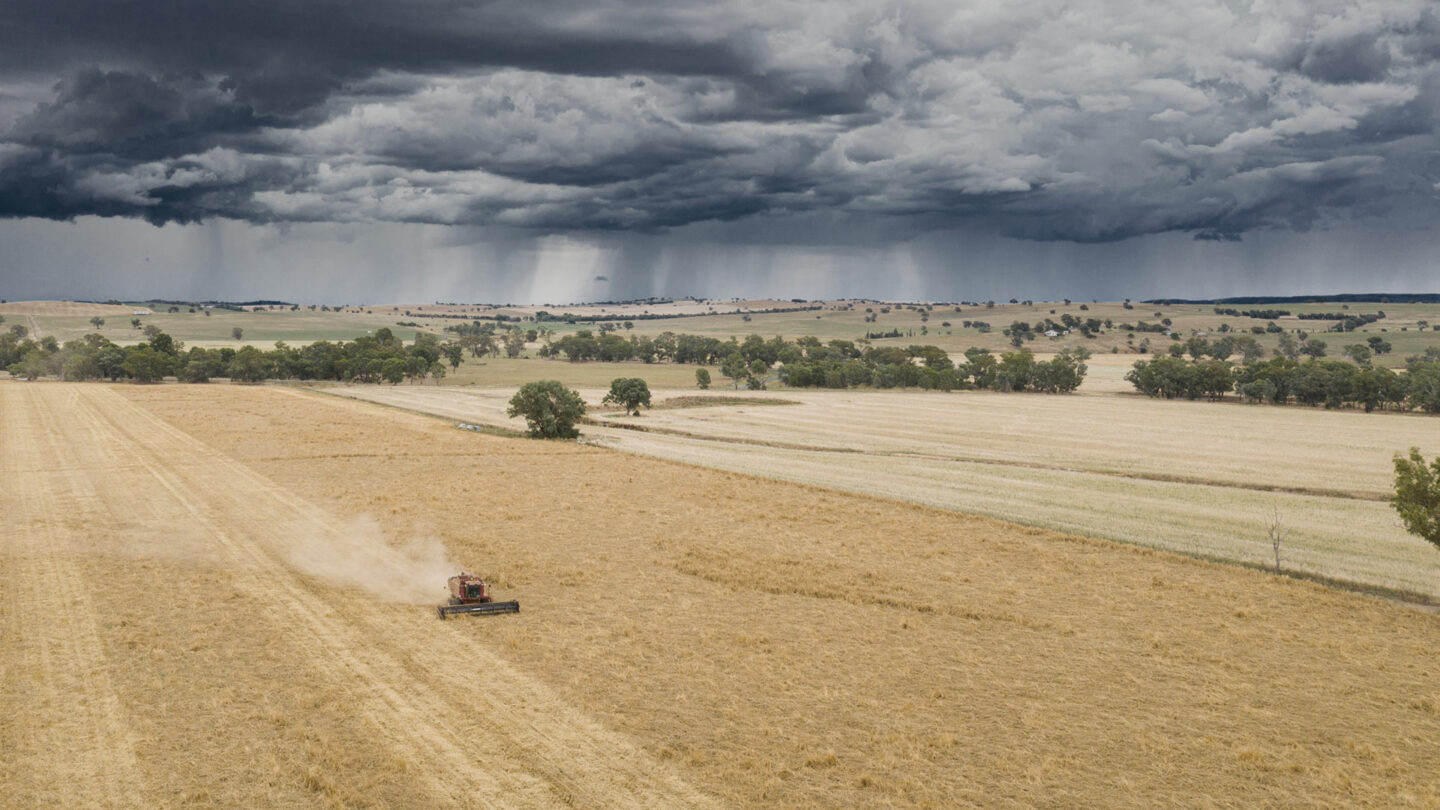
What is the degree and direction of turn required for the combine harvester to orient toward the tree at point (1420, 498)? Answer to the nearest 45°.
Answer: approximately 45° to its left

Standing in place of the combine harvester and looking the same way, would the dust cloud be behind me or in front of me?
behind

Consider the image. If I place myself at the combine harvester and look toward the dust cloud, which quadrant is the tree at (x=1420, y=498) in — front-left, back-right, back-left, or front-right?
back-right

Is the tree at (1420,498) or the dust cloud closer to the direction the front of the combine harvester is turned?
the tree

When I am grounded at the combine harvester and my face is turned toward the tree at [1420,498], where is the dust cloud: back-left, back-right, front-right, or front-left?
back-left

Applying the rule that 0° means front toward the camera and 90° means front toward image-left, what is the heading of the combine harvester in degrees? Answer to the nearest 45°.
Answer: approximately 315°
